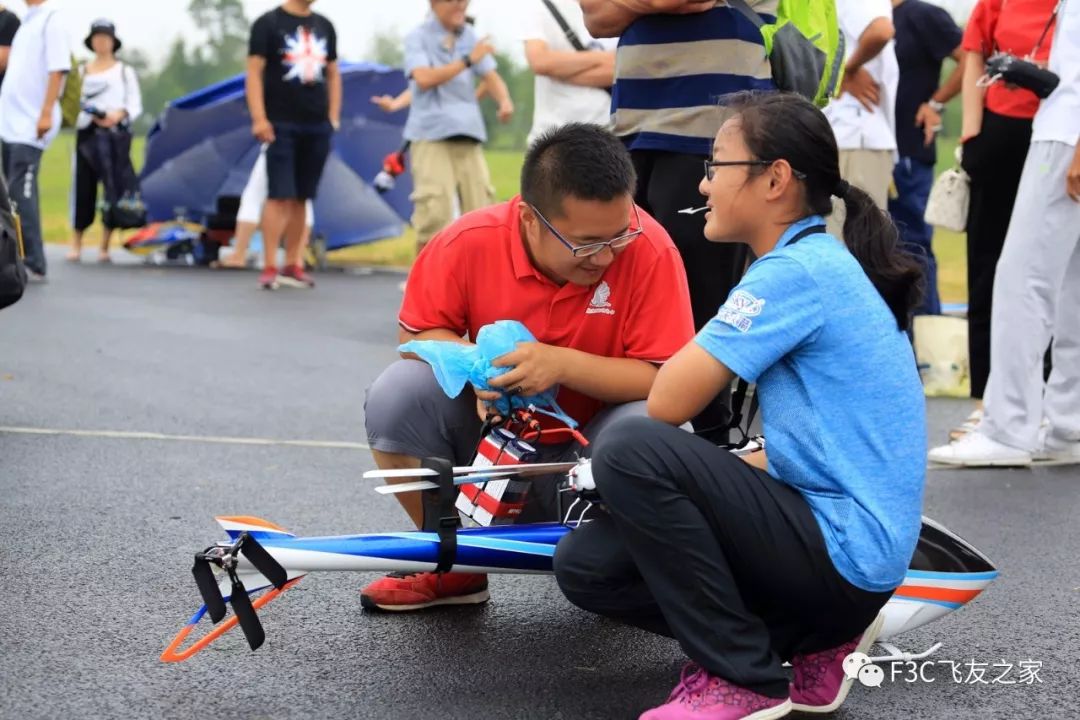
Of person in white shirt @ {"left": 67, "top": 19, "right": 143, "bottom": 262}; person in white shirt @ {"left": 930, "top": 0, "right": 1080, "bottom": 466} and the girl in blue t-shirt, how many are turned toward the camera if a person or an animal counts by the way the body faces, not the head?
1

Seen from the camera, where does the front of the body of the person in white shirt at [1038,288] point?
to the viewer's left

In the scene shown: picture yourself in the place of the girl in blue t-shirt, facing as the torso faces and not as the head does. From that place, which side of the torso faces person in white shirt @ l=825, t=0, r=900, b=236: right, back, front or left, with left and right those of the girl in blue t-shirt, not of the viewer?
right

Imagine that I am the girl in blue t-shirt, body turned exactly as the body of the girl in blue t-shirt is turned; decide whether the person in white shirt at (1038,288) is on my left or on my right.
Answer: on my right

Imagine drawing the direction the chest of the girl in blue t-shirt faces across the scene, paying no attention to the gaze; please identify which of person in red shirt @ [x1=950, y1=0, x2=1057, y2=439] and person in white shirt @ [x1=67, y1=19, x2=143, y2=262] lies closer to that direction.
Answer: the person in white shirt

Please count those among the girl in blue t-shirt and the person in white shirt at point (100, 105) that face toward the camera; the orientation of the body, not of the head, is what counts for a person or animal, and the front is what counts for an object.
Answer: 1

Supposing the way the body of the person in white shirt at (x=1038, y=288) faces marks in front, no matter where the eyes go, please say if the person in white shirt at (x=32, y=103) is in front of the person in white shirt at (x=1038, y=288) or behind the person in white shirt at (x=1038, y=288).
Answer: in front

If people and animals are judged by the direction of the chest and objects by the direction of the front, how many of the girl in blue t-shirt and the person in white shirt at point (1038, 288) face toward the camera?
0

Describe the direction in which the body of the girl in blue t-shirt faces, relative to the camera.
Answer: to the viewer's left

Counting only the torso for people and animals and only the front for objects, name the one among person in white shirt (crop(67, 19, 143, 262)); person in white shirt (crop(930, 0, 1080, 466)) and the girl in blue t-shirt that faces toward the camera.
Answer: person in white shirt (crop(67, 19, 143, 262))

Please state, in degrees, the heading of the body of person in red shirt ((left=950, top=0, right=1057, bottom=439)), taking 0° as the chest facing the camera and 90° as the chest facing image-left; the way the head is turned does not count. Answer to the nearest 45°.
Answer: approximately 45°

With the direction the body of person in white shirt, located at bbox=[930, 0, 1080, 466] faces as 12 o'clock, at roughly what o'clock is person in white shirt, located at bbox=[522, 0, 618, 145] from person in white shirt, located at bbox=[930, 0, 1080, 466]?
person in white shirt, located at bbox=[522, 0, 618, 145] is roughly at 1 o'clock from person in white shirt, located at bbox=[930, 0, 1080, 466].

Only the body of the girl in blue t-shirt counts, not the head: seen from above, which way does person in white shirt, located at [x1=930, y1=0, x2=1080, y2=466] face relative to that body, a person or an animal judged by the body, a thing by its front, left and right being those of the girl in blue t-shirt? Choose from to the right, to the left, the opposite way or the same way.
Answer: the same way

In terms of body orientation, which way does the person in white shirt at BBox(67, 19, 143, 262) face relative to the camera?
toward the camera

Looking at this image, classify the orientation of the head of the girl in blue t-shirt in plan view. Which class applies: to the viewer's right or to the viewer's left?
to the viewer's left

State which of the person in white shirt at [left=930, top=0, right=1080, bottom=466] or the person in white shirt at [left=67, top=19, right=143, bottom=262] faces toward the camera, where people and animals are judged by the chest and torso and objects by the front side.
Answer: the person in white shirt at [left=67, top=19, right=143, bottom=262]

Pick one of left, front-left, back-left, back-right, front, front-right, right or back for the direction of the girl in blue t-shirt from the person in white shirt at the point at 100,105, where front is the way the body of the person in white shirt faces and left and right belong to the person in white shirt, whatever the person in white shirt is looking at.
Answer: front
